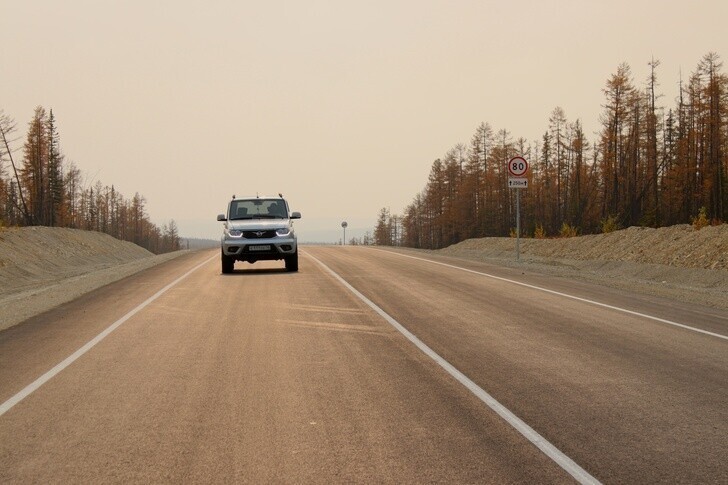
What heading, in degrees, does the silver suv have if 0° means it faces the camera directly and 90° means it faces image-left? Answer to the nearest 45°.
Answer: approximately 0°
